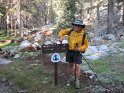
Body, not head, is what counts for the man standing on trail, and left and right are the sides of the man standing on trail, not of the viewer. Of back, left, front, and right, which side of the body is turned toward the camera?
front
